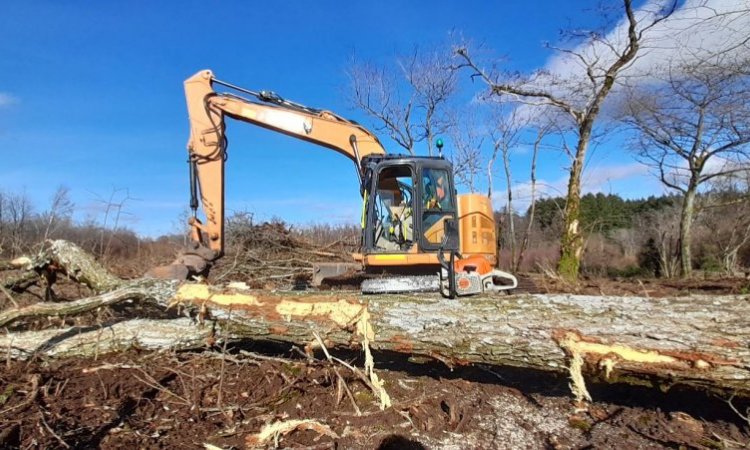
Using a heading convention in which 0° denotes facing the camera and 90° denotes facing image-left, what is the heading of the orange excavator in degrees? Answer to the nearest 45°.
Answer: approximately 90°
